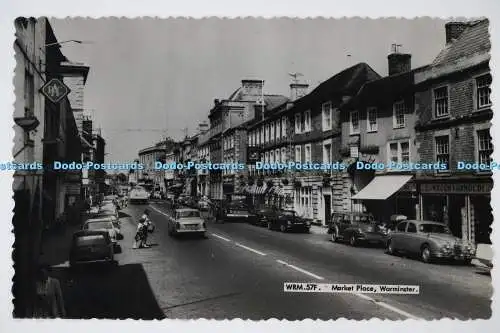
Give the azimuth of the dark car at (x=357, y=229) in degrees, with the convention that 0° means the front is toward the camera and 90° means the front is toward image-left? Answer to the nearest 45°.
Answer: approximately 315°

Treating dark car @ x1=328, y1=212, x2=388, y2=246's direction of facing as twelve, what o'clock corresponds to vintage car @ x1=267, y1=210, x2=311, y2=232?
The vintage car is roughly at 6 o'clock from the dark car.

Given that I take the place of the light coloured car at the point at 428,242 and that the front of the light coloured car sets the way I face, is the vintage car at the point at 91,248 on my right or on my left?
on my right

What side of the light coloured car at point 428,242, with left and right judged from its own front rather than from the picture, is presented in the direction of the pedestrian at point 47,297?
right

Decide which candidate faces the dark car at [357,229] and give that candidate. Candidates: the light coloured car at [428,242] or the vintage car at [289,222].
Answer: the vintage car

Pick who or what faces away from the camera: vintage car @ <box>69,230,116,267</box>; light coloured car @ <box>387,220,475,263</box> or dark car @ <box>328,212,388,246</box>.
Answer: the vintage car

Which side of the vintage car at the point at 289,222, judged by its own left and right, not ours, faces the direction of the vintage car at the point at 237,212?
back

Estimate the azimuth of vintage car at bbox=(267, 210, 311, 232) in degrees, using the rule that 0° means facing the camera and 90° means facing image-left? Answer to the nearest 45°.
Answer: approximately 315°

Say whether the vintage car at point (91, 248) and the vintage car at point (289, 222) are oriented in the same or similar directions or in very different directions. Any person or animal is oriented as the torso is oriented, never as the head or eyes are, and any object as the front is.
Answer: very different directions

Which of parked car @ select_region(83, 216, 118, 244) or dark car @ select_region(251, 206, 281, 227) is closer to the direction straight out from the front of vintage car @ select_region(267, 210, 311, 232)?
the parked car

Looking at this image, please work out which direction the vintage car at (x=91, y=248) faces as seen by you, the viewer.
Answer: facing away from the viewer

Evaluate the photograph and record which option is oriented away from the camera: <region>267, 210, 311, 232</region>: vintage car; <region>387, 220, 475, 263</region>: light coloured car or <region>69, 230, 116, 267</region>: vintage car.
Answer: <region>69, 230, 116, 267</region>: vintage car

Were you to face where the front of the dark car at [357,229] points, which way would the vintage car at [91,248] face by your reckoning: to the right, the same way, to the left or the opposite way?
the opposite way
